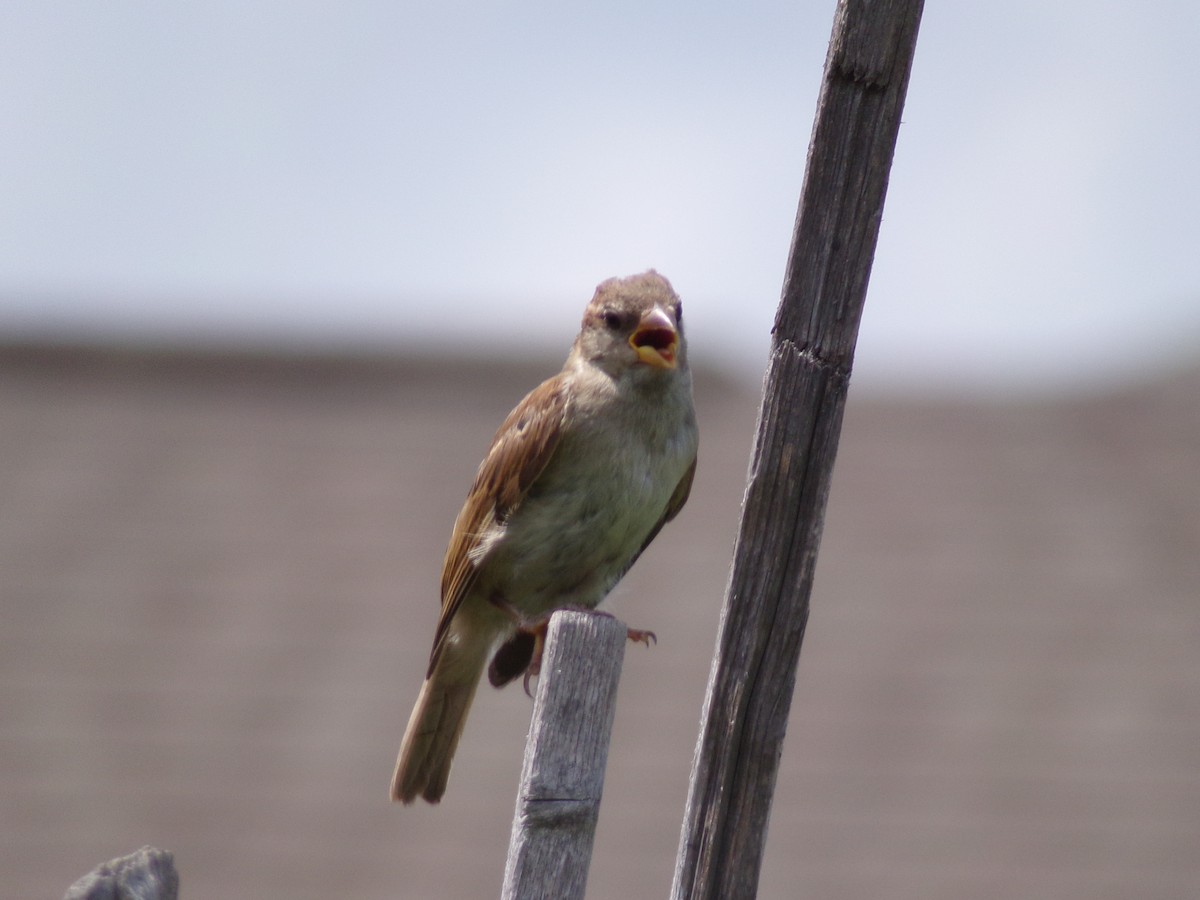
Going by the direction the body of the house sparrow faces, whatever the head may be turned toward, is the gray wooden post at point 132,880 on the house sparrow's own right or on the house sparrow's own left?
on the house sparrow's own right

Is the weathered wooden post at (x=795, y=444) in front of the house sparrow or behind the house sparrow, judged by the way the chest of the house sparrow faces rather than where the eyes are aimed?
in front

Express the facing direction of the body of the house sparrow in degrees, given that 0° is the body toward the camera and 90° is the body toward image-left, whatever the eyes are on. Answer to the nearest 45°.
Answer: approximately 315°
